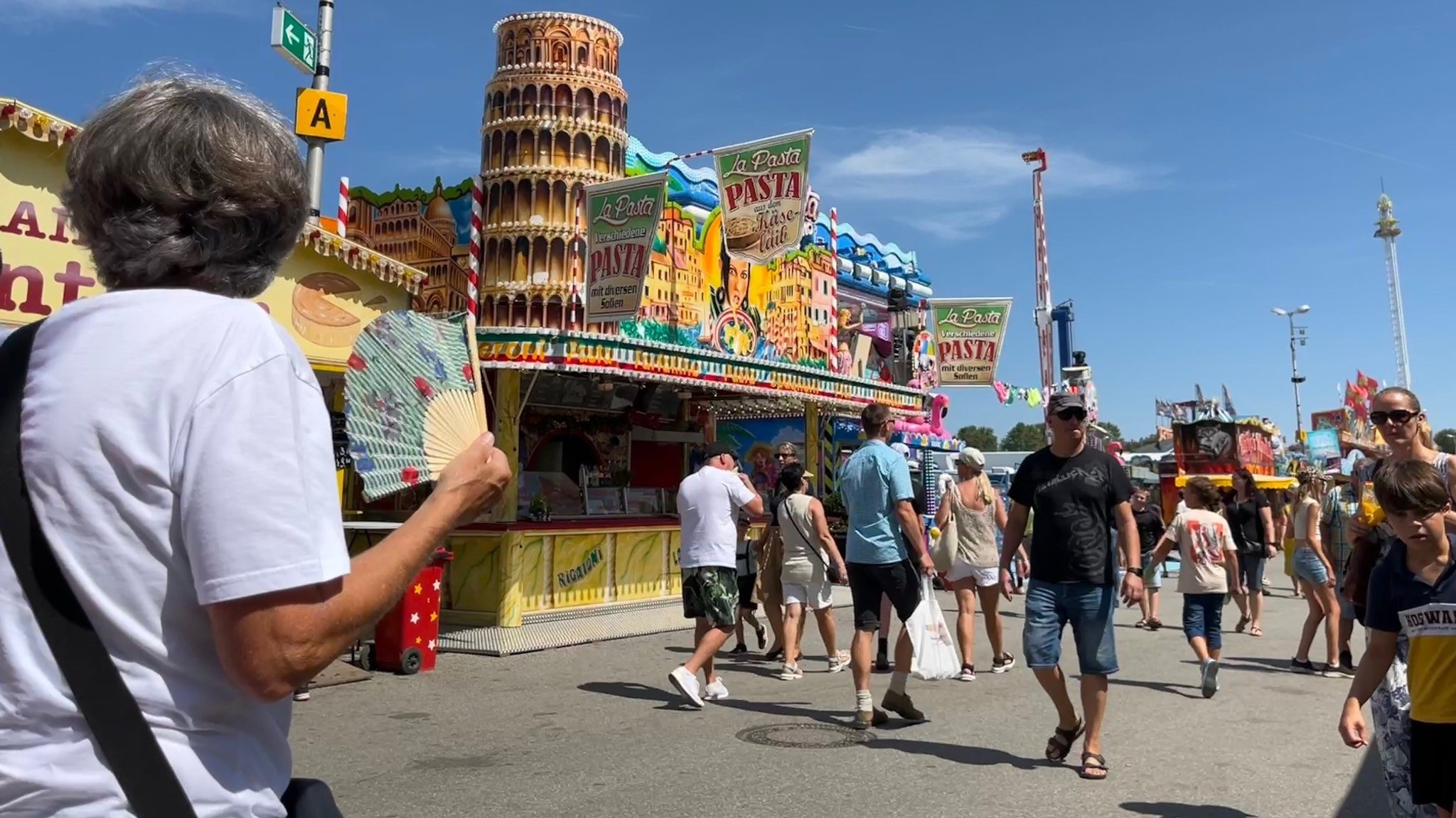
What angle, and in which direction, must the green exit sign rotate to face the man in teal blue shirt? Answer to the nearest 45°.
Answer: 0° — it already faces them

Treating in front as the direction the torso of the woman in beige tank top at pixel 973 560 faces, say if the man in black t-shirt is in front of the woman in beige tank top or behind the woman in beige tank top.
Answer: behind

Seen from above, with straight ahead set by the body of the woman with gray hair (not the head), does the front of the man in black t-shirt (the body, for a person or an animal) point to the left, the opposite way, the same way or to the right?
the opposite way

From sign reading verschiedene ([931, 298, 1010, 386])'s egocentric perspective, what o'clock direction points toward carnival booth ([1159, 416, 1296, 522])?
The carnival booth is roughly at 7 o'clock from the sign reading verschiedene.

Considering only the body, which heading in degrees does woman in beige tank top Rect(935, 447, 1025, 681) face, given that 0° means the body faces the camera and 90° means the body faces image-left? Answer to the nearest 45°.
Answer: approximately 180°

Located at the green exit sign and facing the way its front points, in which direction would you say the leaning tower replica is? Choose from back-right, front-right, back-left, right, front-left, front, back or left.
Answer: left

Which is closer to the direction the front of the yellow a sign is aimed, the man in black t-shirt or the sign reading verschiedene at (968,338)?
the man in black t-shirt

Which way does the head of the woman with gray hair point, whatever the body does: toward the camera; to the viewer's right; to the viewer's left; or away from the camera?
away from the camera

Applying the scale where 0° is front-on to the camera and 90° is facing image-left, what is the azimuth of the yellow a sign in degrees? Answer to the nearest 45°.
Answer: approximately 0°

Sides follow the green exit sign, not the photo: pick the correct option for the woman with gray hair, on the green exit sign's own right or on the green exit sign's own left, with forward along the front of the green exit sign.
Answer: on the green exit sign's own right
